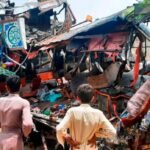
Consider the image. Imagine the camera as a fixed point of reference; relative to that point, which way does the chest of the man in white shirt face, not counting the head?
away from the camera

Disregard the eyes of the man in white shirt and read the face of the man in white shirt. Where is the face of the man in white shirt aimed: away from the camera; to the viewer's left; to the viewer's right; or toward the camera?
away from the camera

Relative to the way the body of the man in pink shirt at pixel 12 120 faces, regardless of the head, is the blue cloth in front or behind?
in front

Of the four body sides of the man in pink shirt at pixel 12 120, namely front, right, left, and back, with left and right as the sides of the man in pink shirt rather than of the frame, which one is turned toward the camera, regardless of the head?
back

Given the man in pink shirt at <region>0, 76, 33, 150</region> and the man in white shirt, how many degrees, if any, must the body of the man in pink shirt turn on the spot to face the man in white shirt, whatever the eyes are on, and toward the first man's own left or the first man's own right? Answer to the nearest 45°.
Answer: approximately 135° to the first man's own right

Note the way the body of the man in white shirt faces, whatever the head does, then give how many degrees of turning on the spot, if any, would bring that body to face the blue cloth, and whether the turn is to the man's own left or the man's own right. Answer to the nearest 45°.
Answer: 0° — they already face it

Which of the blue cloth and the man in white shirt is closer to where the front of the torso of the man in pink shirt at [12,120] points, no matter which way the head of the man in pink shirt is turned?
the blue cloth

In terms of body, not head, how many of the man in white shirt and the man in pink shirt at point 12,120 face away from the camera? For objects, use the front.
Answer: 2
